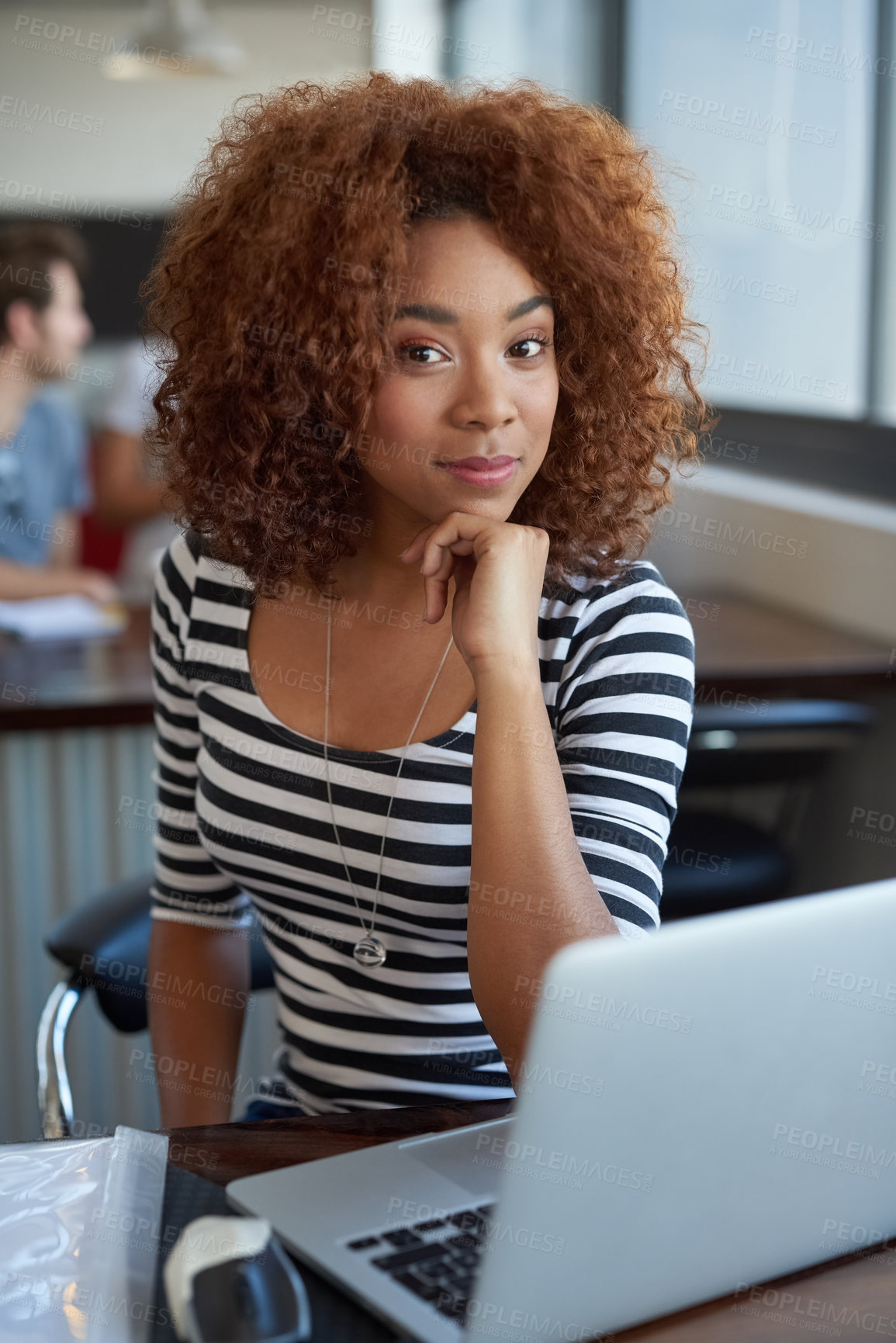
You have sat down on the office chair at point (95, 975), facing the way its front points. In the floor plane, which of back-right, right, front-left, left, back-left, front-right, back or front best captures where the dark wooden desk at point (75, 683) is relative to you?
back-left

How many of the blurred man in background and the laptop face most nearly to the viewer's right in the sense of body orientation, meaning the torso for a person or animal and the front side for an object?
1

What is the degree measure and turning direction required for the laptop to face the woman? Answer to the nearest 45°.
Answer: approximately 45° to its right

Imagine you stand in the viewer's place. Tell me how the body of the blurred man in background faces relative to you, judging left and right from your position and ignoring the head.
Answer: facing to the right of the viewer

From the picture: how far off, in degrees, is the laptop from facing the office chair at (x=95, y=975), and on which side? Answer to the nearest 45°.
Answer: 0° — it already faces it

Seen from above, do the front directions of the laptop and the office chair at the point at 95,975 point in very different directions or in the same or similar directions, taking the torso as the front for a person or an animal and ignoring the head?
very different directions

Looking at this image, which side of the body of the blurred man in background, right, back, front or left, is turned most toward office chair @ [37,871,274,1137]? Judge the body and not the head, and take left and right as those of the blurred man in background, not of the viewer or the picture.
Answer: right

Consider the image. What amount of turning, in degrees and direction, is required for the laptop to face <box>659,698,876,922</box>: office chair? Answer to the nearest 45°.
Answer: approximately 45° to its right

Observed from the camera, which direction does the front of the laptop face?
facing away from the viewer and to the left of the viewer
